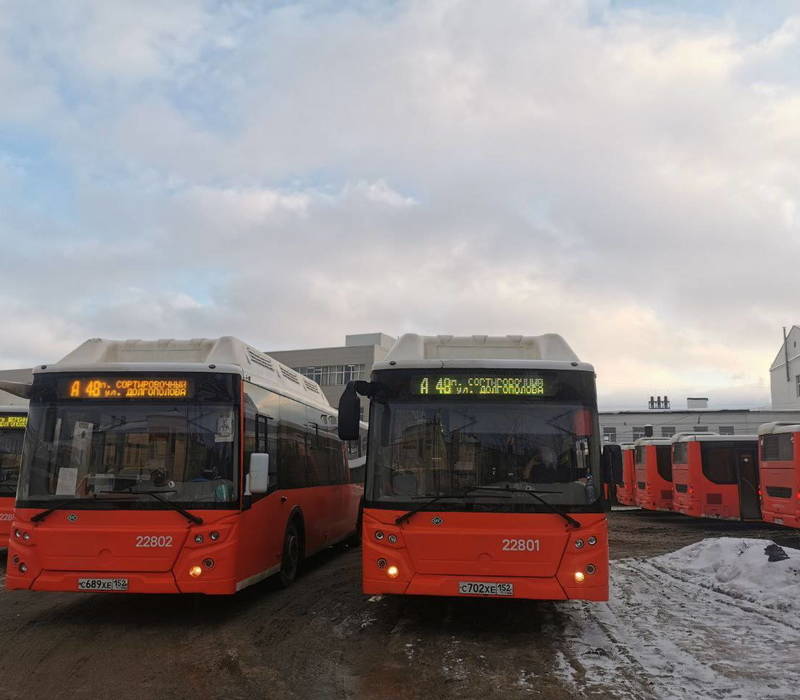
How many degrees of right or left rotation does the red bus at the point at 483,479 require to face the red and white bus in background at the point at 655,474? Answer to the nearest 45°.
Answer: approximately 180°

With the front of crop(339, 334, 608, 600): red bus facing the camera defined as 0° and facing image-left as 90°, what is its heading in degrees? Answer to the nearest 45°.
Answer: approximately 0°

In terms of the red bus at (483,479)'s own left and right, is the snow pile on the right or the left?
on its left

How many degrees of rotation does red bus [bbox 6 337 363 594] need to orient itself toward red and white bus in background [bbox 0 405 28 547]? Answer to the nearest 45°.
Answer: approximately 90° to its right

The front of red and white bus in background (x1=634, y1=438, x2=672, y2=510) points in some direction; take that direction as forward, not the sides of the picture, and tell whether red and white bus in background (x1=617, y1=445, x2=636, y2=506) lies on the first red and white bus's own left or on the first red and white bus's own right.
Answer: on the first red and white bus's own left

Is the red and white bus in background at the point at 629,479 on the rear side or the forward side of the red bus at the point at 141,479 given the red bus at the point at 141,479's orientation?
on the rear side

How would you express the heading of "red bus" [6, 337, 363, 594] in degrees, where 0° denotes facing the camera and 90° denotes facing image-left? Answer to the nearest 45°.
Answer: approximately 45°
